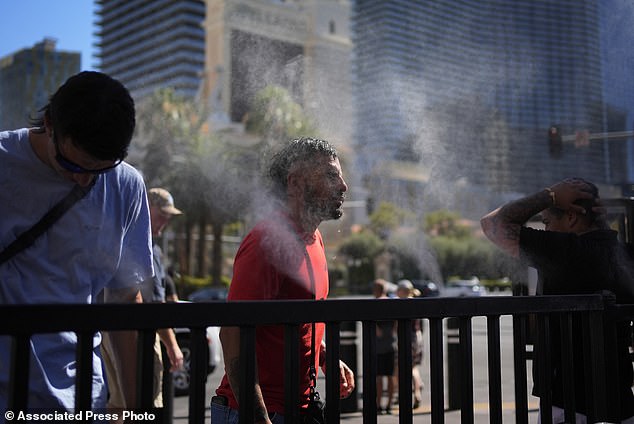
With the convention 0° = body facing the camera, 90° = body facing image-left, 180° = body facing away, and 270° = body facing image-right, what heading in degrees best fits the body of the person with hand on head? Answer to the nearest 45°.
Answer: approximately 135°

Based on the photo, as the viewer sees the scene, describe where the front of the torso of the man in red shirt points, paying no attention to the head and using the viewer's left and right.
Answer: facing to the right of the viewer

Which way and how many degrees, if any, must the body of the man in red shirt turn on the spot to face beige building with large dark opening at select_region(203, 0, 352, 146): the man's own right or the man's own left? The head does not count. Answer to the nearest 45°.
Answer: approximately 90° to the man's own left

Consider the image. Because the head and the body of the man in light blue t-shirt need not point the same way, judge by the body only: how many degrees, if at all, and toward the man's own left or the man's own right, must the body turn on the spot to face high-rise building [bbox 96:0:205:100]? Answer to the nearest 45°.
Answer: approximately 135° to the man's own left

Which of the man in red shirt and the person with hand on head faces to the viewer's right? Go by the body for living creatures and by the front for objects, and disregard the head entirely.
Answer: the man in red shirt

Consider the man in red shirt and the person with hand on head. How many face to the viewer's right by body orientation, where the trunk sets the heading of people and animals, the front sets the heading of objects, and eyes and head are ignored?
1

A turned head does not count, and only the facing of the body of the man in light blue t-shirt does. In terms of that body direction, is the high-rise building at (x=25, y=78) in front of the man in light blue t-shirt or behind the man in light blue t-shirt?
behind

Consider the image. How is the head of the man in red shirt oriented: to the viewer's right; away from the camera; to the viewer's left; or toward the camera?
to the viewer's right
